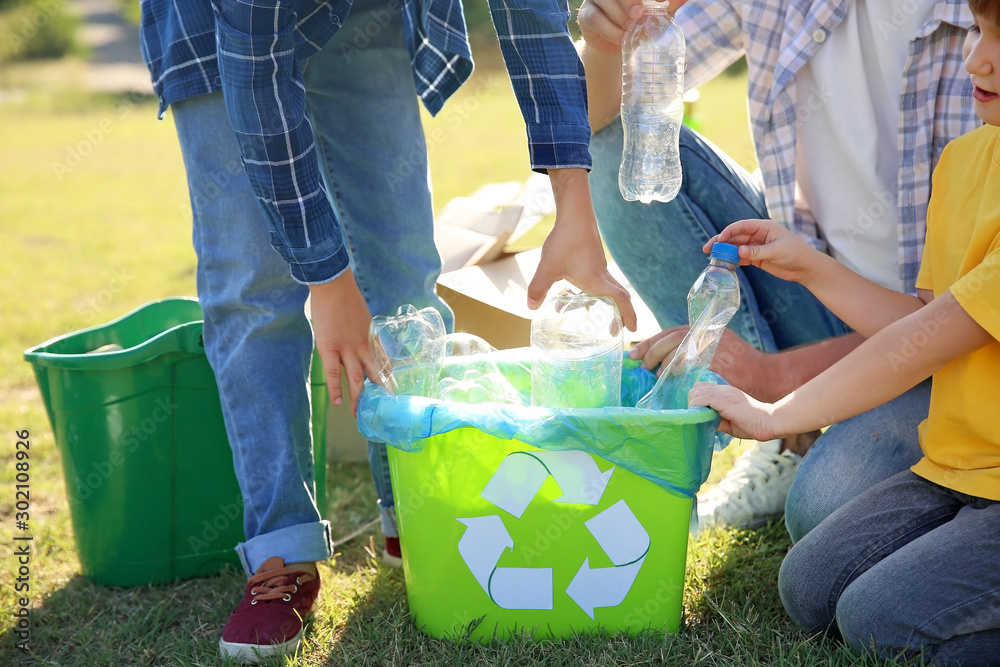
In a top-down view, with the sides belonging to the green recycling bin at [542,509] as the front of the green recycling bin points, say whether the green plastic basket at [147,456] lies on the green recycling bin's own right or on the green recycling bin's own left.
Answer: on the green recycling bin's own right

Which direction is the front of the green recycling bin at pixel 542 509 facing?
toward the camera
